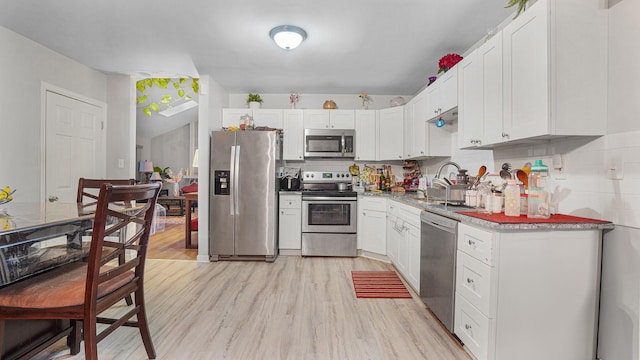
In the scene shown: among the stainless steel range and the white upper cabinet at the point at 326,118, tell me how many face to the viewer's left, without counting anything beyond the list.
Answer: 0

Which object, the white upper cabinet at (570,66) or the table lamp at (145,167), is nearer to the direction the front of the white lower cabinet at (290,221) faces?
the white upper cabinet

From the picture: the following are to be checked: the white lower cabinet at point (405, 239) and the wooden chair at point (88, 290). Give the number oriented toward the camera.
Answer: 0

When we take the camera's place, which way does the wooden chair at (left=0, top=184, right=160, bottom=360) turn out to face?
facing away from the viewer and to the left of the viewer

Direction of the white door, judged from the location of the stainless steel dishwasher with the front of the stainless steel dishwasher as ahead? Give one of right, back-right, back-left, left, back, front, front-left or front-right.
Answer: front-right

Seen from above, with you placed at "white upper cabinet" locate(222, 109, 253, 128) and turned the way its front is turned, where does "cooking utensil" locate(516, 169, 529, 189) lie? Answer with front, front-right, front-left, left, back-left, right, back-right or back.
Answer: front-left

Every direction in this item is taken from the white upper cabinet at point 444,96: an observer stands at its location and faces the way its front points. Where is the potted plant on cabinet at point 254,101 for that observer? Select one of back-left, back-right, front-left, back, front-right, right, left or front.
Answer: front-right

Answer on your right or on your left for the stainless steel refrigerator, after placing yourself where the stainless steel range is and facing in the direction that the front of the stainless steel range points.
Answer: on your right

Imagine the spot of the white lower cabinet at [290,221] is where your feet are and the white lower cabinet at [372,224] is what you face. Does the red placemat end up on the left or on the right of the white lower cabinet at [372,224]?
right

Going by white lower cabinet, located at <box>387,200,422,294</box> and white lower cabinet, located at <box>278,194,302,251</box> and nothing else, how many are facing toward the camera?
1

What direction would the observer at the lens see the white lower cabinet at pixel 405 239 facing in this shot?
facing to the left of the viewer

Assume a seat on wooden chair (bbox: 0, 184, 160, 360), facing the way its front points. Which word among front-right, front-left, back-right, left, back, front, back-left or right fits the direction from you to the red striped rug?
back-right

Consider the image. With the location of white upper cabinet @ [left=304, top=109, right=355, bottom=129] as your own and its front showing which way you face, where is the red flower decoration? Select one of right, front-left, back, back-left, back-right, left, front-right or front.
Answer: front-left
